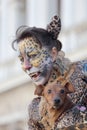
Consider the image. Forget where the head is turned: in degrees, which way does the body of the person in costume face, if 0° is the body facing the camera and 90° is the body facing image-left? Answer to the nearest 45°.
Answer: approximately 45°

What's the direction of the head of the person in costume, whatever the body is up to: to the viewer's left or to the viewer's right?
to the viewer's left
